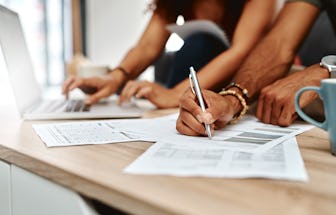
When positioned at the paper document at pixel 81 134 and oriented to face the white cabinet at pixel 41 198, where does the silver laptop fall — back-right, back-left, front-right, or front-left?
back-right

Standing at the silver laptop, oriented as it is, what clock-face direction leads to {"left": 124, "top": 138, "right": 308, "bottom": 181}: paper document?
The paper document is roughly at 2 o'clock from the silver laptop.

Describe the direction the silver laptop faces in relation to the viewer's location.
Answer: facing to the right of the viewer
